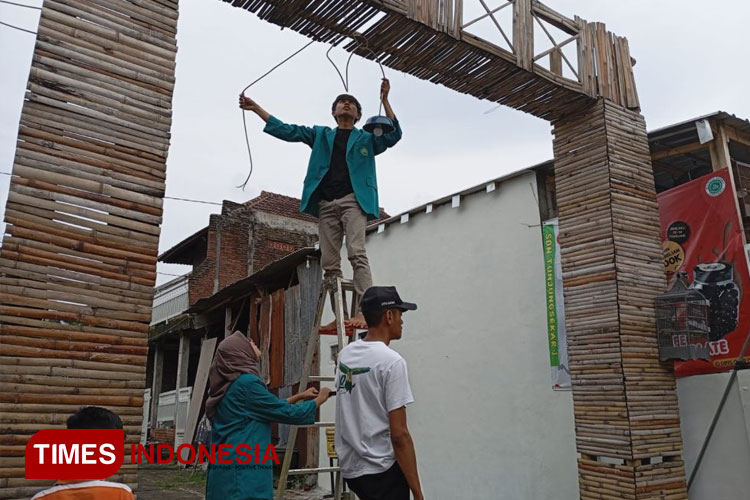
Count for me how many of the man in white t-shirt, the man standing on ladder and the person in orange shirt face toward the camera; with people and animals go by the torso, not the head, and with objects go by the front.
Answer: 1

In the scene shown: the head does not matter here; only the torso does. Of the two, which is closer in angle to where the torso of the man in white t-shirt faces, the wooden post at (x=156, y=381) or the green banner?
the green banner

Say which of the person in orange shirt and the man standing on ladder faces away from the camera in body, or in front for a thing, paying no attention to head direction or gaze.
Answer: the person in orange shirt

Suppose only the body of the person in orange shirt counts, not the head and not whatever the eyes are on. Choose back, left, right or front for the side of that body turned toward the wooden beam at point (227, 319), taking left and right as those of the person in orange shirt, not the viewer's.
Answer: front

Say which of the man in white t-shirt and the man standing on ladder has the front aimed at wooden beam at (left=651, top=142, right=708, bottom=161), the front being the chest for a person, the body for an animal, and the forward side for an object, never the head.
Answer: the man in white t-shirt

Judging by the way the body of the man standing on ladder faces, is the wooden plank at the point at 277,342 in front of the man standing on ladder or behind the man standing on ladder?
behind

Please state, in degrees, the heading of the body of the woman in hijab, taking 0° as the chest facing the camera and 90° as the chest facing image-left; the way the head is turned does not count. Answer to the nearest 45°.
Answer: approximately 225°

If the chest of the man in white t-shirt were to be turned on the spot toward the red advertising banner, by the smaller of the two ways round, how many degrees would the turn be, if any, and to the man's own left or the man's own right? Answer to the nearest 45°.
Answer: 0° — they already face it

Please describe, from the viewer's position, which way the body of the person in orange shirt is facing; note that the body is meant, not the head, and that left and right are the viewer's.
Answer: facing away from the viewer

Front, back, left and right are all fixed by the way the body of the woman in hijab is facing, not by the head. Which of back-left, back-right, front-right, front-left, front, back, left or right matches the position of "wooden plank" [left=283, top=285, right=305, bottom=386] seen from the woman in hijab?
front-left
